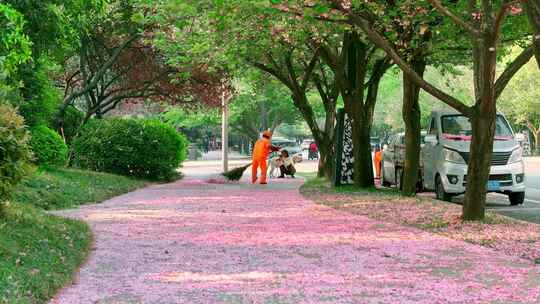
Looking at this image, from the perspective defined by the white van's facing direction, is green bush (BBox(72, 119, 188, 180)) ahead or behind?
behind

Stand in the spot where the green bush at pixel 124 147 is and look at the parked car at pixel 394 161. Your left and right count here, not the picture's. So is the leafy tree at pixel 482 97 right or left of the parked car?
right

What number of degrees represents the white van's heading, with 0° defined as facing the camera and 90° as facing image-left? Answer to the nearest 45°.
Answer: approximately 315°

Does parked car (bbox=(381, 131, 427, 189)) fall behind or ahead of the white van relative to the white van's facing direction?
behind

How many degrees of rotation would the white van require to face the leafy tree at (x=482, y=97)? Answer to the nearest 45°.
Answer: approximately 45° to its right

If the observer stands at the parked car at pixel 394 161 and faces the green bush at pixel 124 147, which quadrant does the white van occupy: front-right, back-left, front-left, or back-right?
back-left

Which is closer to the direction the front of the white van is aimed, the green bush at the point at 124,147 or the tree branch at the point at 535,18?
the tree branch

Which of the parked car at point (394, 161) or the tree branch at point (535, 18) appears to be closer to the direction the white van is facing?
the tree branch

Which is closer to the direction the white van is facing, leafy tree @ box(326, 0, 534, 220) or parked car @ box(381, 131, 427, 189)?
the leafy tree
